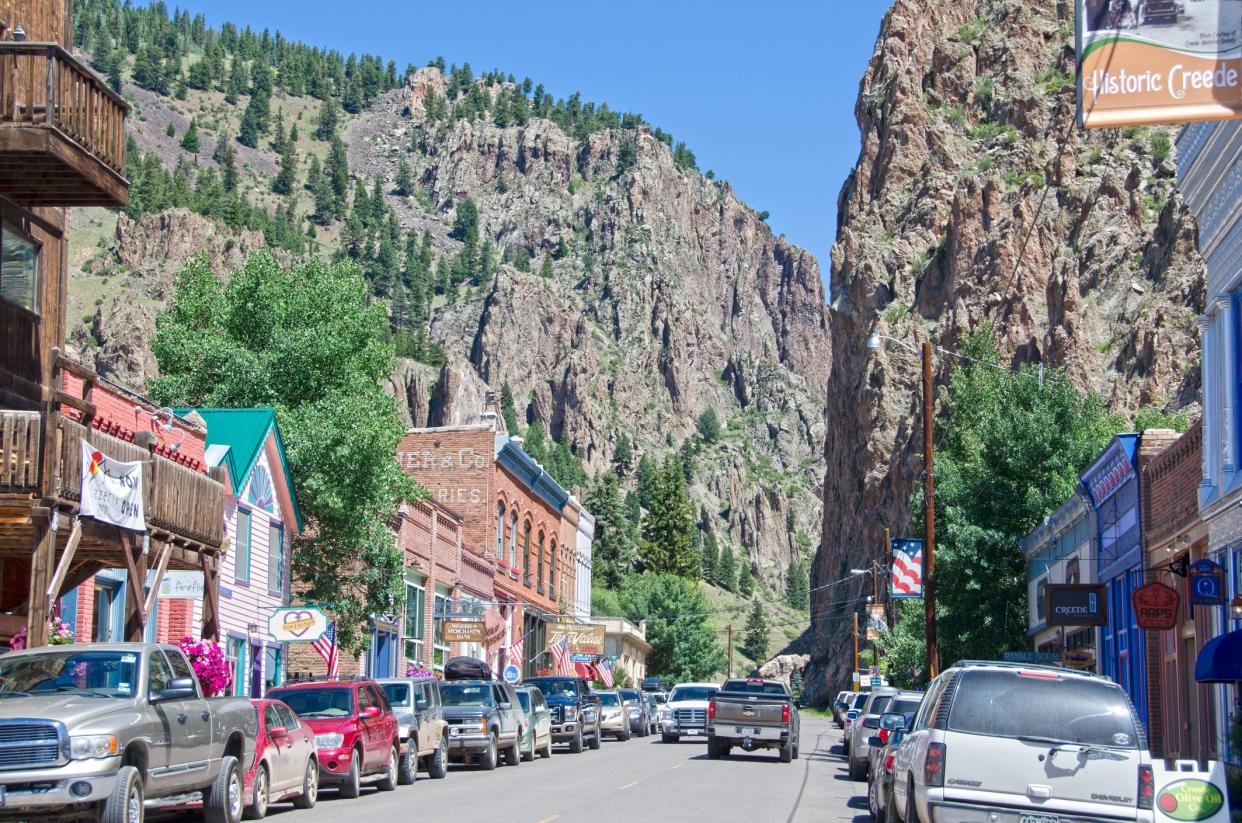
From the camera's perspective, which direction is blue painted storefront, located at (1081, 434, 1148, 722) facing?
to the viewer's left

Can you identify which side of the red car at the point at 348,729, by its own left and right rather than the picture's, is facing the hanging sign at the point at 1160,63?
left

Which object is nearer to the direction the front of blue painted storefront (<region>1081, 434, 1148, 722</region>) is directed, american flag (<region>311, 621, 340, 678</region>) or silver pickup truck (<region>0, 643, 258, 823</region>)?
the american flag

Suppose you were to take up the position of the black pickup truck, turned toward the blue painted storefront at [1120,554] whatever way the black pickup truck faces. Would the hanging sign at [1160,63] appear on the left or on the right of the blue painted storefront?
right

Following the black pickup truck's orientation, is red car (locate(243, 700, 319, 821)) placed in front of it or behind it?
in front

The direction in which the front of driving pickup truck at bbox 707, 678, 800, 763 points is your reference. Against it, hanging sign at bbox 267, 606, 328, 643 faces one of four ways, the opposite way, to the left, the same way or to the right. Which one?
the opposite way

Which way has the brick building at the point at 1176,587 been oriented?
to the viewer's left

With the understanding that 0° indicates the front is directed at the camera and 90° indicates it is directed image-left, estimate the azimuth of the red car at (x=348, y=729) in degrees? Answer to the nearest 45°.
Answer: approximately 45°

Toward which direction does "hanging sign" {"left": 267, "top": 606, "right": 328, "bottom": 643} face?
toward the camera

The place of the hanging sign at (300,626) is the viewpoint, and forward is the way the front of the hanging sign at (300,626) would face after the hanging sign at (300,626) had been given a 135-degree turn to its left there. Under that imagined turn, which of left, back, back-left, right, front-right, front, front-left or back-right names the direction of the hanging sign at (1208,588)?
right

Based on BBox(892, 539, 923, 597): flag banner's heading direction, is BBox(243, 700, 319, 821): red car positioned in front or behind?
in front

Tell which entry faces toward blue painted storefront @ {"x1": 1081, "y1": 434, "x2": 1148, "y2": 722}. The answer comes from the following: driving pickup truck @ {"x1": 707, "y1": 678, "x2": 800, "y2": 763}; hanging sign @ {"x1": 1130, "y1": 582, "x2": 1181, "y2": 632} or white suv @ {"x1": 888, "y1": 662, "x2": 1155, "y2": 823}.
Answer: the white suv

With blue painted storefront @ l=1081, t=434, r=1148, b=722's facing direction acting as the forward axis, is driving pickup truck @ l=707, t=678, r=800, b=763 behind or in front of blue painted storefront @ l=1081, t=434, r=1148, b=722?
in front

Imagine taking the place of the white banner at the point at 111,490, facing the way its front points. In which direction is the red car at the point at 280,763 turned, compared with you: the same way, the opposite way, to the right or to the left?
to the right

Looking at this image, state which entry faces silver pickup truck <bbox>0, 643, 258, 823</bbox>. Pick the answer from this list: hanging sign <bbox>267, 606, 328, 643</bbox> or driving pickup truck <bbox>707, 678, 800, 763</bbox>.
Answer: the hanging sign

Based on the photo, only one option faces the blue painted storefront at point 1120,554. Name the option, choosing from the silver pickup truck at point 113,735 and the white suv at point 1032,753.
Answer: the white suv

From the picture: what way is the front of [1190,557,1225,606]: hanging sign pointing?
toward the camera

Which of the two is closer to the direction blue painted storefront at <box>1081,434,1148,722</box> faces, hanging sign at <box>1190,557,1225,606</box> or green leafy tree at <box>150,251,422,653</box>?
the green leafy tree
